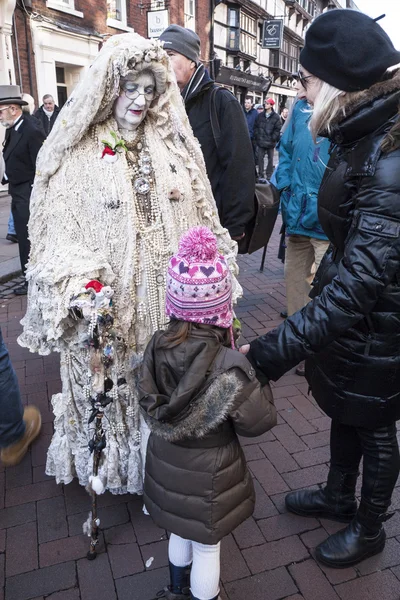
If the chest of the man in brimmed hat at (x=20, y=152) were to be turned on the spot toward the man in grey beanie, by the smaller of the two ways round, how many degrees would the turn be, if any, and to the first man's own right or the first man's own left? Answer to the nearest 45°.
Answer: approximately 135° to the first man's own left

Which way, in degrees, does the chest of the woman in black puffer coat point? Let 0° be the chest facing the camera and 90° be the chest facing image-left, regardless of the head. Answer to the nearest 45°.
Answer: approximately 90°

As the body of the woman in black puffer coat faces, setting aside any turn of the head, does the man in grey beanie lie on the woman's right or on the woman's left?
on the woman's right

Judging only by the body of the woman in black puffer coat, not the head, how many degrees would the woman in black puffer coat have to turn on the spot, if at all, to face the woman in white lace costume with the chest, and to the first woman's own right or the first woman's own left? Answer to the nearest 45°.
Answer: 0° — they already face them

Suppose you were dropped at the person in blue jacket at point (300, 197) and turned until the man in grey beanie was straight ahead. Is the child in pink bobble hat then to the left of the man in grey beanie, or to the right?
left

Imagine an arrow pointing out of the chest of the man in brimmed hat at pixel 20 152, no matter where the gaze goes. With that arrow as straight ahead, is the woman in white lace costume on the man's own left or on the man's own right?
on the man's own left

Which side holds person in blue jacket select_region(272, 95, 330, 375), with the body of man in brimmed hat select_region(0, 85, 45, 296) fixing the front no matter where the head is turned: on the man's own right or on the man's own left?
on the man's own left
